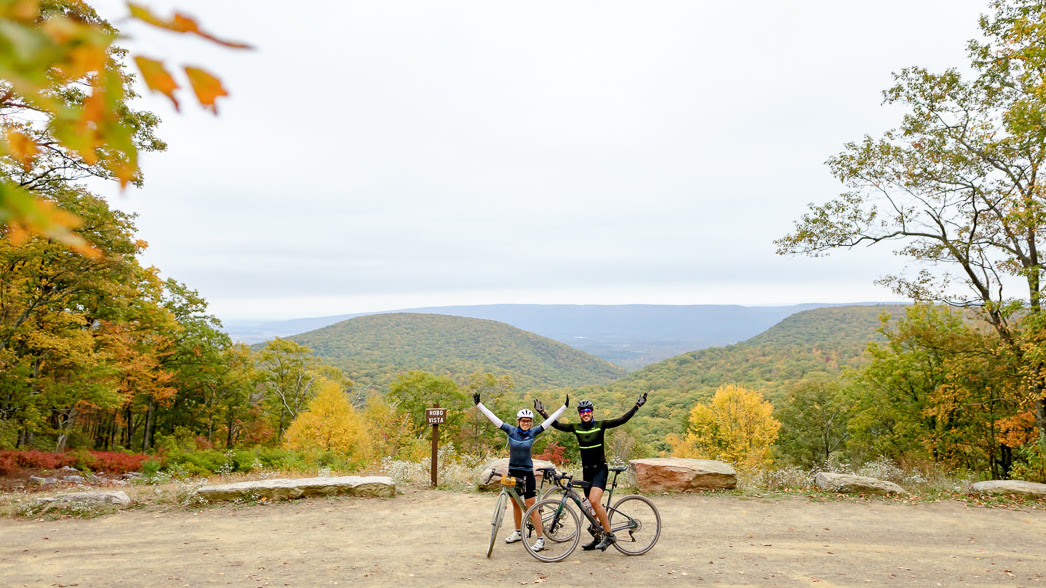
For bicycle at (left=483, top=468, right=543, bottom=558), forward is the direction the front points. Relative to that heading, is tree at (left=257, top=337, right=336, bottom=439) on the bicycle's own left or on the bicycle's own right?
on the bicycle's own right

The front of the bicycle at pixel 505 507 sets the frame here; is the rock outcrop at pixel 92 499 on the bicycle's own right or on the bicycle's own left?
on the bicycle's own right

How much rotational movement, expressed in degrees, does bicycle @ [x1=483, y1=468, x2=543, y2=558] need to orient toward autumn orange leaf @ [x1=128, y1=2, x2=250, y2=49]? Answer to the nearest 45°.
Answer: approximately 45° to its left

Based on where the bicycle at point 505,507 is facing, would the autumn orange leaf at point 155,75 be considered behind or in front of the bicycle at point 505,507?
in front

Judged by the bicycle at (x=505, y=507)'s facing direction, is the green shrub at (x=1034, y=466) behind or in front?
behind

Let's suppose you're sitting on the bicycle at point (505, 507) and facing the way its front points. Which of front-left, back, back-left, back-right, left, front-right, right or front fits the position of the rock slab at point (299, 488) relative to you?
right

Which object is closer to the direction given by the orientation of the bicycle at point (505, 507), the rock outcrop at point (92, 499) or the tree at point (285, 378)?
the rock outcrop

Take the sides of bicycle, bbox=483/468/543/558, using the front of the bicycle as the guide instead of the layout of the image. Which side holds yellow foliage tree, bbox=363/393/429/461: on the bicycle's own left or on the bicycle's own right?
on the bicycle's own right

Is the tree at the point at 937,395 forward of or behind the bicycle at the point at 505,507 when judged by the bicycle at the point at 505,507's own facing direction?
behind

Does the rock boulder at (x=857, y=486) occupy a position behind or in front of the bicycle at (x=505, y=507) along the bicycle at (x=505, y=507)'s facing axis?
behind
